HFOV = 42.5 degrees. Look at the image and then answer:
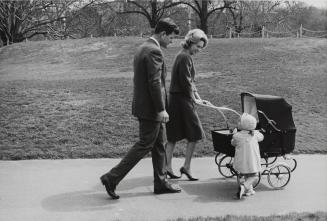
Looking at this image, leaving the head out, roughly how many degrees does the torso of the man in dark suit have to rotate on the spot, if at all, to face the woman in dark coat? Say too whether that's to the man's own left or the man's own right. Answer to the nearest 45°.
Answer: approximately 45° to the man's own left

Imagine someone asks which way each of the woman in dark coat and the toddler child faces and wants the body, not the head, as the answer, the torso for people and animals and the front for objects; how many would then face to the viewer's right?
1

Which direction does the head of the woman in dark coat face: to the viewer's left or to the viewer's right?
to the viewer's right

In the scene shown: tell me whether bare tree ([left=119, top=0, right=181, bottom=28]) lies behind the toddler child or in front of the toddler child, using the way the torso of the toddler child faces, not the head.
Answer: in front

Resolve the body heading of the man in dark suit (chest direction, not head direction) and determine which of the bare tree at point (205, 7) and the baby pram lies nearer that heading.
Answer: the baby pram

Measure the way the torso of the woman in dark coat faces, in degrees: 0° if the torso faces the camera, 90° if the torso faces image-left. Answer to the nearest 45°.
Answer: approximately 270°

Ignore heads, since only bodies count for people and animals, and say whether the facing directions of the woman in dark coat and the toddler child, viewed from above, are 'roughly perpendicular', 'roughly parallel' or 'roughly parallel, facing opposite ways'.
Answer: roughly perpendicular

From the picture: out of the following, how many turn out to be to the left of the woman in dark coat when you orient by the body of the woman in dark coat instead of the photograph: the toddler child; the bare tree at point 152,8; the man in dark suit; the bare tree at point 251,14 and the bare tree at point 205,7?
3

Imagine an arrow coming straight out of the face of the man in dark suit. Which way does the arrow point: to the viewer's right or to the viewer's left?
to the viewer's right

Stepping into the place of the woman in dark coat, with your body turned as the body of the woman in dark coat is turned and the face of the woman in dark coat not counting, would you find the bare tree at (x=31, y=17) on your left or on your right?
on your left

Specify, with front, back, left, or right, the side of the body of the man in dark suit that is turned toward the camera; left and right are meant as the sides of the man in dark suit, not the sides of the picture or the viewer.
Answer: right

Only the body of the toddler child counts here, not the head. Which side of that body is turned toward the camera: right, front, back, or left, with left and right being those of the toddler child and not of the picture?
back

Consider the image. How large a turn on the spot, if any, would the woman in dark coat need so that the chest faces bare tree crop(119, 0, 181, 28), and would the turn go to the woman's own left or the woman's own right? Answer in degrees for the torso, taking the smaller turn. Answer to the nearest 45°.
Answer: approximately 90° to the woman's own left

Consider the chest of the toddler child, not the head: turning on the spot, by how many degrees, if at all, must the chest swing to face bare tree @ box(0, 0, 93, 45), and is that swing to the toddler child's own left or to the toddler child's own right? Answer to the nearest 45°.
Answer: approximately 45° to the toddler child's own left

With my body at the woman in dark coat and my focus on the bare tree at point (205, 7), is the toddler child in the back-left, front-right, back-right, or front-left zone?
back-right
